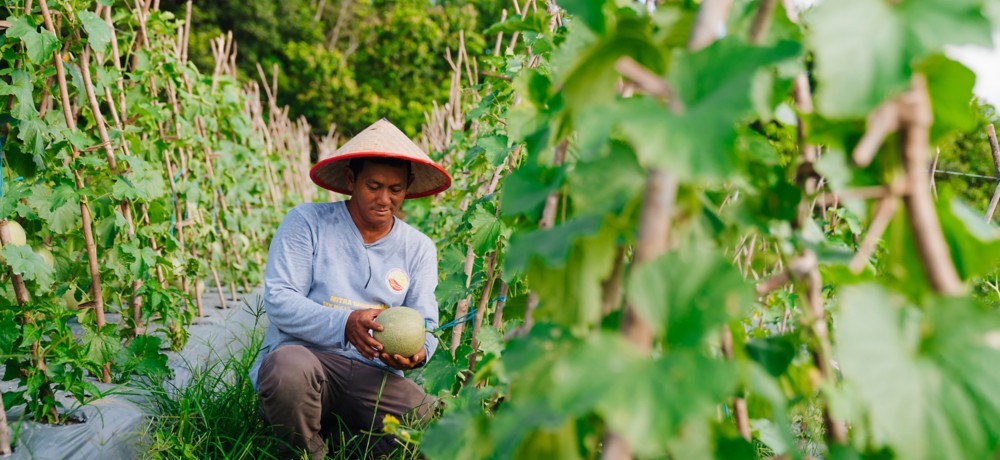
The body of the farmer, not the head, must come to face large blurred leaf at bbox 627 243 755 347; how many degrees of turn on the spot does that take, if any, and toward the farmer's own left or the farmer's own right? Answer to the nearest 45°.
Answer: approximately 45° to the farmer's own right

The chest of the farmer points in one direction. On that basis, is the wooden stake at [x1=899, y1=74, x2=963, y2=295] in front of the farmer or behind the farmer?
in front

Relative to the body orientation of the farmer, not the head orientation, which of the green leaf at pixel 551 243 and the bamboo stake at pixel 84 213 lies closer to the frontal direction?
the green leaf

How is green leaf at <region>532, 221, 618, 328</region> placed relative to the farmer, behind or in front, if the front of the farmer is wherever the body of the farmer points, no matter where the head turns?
in front

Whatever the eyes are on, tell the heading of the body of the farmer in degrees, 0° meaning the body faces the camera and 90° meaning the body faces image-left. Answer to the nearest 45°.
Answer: approximately 315°

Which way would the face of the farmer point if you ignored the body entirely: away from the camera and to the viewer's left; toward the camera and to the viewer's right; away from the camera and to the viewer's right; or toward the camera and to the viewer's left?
toward the camera and to the viewer's right

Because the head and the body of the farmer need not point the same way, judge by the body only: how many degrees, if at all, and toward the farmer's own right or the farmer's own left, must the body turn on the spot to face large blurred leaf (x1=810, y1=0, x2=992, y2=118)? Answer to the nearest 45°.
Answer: approximately 45° to the farmer's own right

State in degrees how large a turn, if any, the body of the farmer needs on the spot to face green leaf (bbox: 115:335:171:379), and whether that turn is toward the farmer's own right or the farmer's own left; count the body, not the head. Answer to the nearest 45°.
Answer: approximately 135° to the farmer's own right
